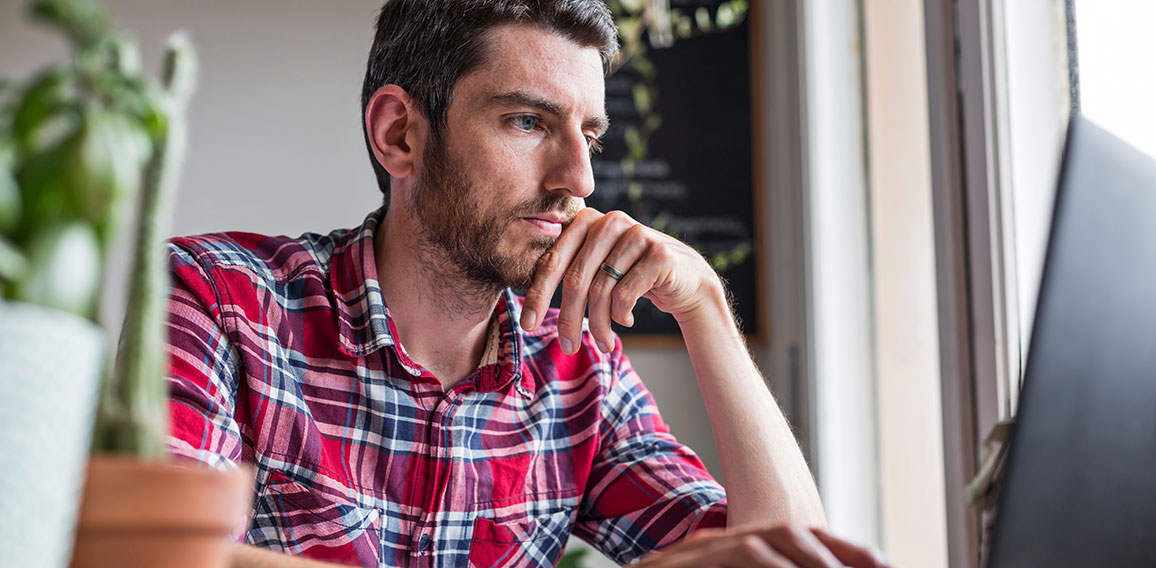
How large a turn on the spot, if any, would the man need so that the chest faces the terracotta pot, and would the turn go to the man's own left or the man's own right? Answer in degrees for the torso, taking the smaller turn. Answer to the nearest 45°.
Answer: approximately 45° to the man's own right

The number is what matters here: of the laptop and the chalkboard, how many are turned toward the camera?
1

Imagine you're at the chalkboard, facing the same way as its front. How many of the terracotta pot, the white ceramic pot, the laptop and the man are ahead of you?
4

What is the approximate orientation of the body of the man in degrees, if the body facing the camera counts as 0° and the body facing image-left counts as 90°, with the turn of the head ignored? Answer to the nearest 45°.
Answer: approximately 315°

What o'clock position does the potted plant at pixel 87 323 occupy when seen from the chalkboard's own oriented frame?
The potted plant is roughly at 12 o'clock from the chalkboard.

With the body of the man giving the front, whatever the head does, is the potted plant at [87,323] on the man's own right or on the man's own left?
on the man's own right

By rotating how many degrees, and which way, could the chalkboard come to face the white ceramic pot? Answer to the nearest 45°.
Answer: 0° — it already faces it

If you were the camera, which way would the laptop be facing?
facing away from the viewer and to the left of the viewer

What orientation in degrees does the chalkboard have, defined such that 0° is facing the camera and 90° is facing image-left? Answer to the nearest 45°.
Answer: approximately 0°

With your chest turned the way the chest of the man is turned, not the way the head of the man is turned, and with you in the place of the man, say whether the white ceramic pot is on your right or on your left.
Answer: on your right
